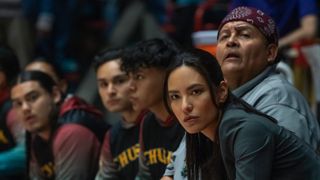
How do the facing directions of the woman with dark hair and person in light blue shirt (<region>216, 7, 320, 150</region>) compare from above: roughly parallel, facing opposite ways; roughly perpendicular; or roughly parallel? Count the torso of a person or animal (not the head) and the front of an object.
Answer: roughly parallel

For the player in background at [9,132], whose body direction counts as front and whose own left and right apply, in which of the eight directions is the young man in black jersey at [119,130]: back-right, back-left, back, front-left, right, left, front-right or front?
left

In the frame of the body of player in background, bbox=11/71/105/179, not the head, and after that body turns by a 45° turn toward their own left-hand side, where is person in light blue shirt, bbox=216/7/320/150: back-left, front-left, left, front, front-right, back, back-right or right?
front-left

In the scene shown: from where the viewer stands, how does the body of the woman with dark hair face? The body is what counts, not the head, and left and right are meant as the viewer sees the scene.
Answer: facing the viewer and to the left of the viewer

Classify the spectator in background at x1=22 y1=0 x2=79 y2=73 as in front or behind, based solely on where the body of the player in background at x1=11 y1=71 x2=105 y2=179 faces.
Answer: behind

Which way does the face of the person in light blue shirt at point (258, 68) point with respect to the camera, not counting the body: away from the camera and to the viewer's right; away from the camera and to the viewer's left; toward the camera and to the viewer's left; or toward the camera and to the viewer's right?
toward the camera and to the viewer's left

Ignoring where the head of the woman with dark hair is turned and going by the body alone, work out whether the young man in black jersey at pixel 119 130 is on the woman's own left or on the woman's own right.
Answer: on the woman's own right

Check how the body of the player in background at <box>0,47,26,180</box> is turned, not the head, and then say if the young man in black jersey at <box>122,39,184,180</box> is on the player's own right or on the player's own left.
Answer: on the player's own left

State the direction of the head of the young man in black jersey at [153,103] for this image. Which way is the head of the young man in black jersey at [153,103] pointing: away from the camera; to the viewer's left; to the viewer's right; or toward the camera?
to the viewer's left

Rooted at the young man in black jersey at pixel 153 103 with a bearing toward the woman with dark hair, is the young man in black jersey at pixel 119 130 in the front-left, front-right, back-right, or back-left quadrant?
back-right
